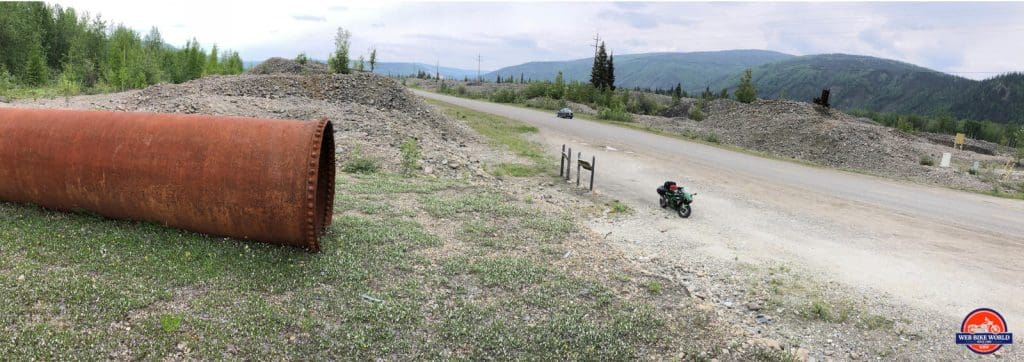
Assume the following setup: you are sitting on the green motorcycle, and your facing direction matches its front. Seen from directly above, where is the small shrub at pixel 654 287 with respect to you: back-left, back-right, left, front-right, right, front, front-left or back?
front-right

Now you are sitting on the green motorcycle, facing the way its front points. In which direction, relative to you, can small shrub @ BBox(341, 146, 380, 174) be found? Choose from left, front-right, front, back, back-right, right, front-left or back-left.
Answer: back-right

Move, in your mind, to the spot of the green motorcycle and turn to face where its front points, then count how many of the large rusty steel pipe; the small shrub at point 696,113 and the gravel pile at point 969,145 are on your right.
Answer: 1

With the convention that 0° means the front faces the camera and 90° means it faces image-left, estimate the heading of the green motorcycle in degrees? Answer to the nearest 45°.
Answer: approximately 315°

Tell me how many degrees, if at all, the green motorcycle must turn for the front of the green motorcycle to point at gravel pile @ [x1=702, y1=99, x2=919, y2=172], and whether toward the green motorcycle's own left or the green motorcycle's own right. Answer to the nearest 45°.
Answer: approximately 135° to the green motorcycle's own left

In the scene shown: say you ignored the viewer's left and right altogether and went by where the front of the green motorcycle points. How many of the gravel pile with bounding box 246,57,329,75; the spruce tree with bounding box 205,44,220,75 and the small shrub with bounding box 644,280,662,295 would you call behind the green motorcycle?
2

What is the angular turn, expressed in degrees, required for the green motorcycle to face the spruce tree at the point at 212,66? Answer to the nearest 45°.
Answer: approximately 180°

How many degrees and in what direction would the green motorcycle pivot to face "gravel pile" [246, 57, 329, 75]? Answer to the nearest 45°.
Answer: approximately 180°

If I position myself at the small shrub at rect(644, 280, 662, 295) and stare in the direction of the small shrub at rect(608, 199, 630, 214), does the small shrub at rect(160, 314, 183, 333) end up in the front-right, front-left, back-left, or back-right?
back-left

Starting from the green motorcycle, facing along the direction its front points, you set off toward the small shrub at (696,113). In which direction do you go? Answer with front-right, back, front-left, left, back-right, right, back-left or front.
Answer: back-left

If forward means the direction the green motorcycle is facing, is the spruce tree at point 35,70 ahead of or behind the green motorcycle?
behind

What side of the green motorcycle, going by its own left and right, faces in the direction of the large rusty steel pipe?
right
